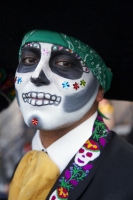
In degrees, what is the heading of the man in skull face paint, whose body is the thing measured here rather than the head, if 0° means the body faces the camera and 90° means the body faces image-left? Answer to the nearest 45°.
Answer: approximately 45°

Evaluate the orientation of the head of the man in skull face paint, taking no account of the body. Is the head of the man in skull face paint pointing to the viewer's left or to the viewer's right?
to the viewer's left
